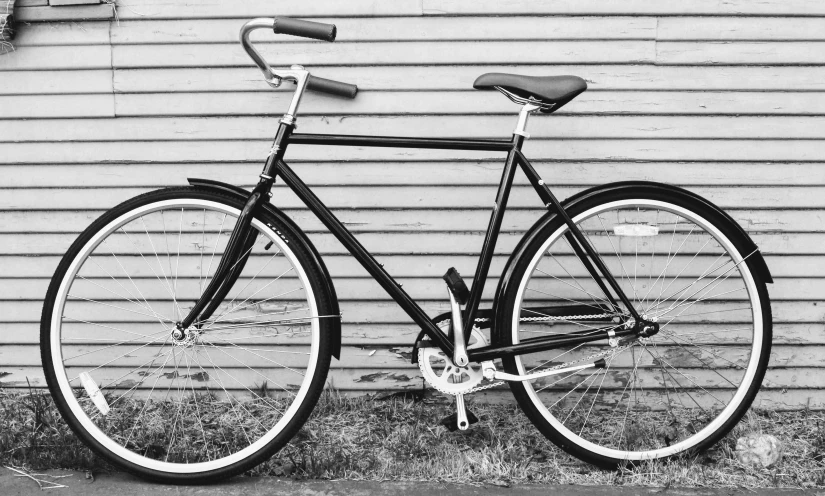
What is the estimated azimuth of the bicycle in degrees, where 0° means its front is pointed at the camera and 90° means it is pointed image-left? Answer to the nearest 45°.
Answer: approximately 90°
